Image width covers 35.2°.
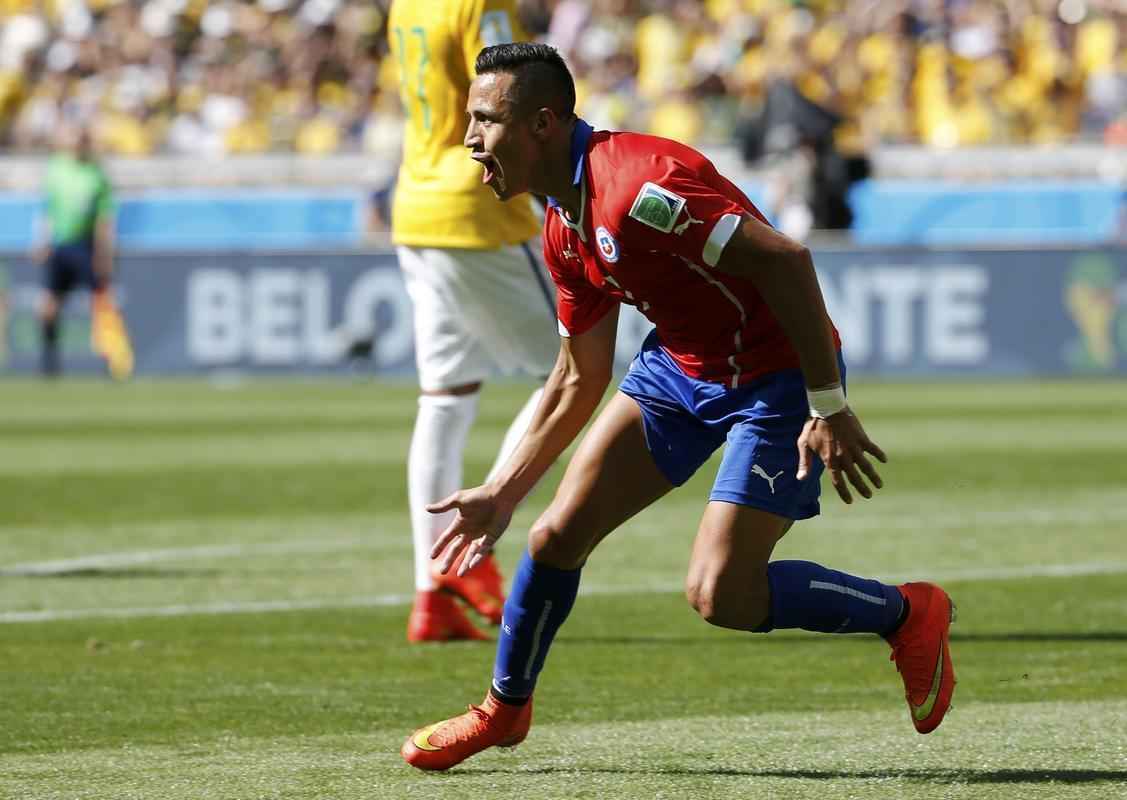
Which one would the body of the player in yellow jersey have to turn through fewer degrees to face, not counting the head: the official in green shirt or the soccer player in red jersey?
the official in green shirt

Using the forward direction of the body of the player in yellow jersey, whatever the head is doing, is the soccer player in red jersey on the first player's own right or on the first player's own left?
on the first player's own right

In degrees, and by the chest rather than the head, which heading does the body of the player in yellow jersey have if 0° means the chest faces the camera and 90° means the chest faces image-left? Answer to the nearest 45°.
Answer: approximately 225°

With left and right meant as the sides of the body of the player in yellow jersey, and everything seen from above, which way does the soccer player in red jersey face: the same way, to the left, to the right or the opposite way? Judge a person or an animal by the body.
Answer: the opposite way

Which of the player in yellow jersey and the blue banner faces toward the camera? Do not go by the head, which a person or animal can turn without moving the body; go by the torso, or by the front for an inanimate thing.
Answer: the blue banner

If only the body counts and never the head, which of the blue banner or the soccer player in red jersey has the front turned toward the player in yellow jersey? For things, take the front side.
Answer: the blue banner

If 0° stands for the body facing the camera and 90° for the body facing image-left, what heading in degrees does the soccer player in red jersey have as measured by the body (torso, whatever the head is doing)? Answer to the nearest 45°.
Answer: approximately 45°

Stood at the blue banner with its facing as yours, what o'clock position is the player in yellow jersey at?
The player in yellow jersey is roughly at 12 o'clock from the blue banner.

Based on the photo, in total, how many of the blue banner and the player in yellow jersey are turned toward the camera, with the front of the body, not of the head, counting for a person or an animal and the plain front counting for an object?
1

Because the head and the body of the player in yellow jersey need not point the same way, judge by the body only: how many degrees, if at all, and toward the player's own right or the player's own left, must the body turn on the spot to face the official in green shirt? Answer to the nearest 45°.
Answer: approximately 45° to the player's own left

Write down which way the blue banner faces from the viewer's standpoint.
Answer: facing the viewer

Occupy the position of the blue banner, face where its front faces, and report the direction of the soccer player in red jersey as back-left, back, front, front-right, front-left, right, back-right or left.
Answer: front
